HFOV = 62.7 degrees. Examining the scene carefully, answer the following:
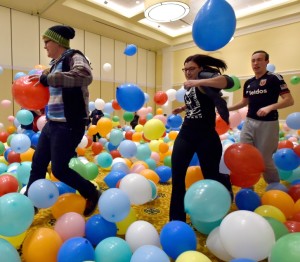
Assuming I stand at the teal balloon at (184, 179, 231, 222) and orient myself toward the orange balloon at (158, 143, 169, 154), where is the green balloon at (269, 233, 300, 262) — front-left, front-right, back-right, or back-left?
back-right

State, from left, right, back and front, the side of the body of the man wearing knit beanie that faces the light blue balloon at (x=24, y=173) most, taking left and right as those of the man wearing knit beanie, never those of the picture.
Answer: right

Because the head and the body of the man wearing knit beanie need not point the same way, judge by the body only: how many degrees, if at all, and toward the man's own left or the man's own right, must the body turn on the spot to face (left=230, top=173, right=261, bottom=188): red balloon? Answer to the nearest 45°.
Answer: approximately 180°

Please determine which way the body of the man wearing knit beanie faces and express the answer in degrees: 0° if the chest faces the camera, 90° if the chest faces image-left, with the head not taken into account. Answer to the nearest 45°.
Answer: approximately 90°
